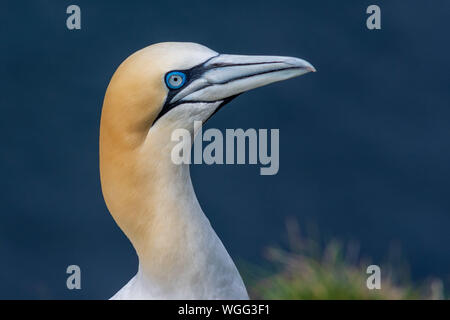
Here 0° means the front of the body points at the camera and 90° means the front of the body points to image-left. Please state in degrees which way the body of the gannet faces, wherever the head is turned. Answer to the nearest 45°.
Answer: approximately 270°
